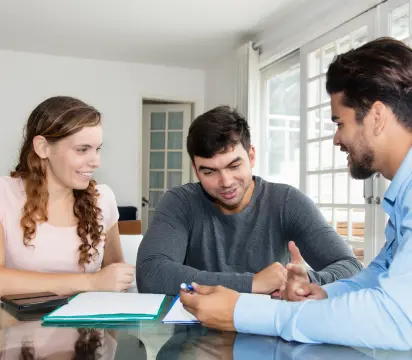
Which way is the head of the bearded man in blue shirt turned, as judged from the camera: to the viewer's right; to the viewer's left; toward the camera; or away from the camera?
to the viewer's left

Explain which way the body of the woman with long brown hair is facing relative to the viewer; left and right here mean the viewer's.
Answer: facing the viewer and to the right of the viewer

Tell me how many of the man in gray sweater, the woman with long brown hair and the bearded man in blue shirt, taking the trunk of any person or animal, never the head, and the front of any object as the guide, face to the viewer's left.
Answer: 1

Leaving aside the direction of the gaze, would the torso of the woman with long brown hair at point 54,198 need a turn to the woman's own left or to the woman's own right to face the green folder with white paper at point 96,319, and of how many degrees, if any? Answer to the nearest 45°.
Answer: approximately 45° to the woman's own right

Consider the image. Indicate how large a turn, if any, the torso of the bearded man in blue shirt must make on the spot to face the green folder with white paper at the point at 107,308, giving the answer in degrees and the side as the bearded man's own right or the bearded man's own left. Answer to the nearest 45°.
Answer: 0° — they already face it

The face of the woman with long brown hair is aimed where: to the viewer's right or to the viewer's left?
to the viewer's right

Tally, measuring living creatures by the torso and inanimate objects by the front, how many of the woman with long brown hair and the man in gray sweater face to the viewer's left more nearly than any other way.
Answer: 0

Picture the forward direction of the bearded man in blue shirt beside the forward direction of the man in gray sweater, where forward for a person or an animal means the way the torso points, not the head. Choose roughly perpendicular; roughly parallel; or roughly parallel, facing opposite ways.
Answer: roughly perpendicular

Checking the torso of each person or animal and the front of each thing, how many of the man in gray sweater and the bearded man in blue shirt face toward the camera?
1

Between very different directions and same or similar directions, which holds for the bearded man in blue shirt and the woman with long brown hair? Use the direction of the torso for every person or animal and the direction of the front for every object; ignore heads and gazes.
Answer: very different directions

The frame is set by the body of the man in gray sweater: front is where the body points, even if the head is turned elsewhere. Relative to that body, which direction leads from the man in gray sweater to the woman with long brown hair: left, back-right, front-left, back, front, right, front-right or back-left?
right

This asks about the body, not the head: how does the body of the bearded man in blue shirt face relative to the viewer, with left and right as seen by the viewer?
facing to the left of the viewer

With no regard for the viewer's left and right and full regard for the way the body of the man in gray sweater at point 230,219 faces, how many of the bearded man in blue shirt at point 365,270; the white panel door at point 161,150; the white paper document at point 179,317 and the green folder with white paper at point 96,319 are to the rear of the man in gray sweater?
1

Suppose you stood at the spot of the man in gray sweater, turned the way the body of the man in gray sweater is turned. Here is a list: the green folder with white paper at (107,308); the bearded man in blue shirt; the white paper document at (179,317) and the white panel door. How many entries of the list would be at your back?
1
